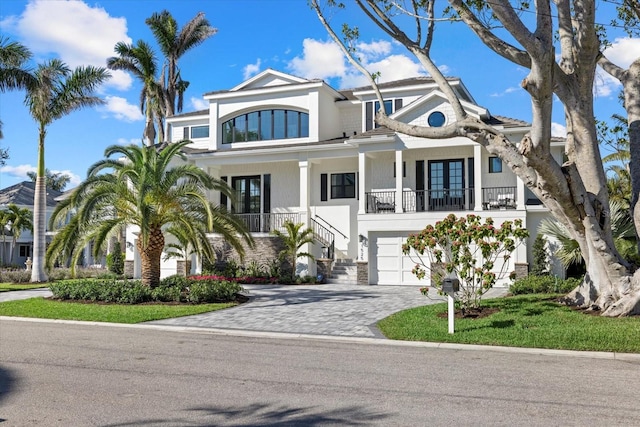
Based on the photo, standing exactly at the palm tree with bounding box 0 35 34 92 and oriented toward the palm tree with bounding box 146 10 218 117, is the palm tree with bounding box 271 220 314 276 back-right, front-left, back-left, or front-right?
front-right

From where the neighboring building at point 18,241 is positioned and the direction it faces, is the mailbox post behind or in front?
in front

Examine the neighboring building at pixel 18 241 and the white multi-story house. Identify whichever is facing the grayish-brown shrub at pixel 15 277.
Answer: the neighboring building

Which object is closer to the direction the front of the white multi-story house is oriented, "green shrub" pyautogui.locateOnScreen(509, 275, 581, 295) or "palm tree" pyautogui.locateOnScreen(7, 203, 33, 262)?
the green shrub

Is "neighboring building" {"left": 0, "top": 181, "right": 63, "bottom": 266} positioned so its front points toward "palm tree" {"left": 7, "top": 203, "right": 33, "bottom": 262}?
yes

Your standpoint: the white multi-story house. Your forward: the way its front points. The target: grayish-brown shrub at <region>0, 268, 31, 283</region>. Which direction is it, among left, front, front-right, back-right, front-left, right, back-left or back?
right

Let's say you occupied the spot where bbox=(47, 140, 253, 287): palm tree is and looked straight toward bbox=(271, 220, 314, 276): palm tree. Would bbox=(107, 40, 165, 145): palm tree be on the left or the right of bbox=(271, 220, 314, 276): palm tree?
left

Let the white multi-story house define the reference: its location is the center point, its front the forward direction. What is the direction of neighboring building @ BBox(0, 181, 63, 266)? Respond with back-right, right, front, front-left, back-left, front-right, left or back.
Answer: back-right

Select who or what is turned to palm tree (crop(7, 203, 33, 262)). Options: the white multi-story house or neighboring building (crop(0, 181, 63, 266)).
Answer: the neighboring building

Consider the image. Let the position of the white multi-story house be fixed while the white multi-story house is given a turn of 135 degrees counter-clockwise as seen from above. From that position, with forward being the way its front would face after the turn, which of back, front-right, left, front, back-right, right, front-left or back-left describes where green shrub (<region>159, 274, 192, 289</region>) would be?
back

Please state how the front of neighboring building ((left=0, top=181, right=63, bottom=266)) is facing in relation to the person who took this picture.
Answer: facing the viewer

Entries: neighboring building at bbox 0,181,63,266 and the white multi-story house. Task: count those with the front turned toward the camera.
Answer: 2

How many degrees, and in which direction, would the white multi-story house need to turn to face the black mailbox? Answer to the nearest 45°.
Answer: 0° — it already faces it

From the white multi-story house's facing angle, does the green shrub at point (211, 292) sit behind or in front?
in front
